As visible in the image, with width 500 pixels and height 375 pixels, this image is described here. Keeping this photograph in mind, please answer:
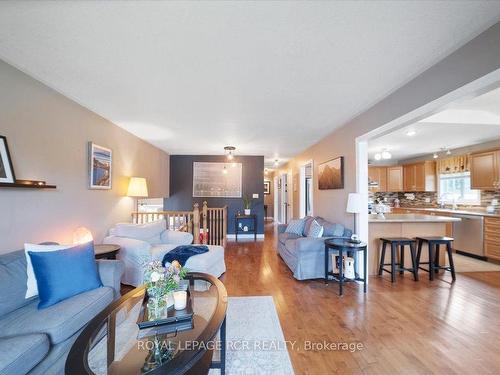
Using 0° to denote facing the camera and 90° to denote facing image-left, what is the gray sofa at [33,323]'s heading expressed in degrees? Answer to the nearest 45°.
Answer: approximately 315°

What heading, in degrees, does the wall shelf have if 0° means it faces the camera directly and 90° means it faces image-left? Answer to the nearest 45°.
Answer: approximately 315°

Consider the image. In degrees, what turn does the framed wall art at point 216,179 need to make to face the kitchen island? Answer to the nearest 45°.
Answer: approximately 45° to its left

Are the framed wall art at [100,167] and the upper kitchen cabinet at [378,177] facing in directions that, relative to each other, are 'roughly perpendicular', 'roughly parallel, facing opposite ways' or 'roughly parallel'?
roughly perpendicular

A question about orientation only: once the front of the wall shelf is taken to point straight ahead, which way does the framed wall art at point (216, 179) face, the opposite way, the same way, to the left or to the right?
to the right

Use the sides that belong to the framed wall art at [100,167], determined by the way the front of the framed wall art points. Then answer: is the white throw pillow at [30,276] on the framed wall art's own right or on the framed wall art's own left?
on the framed wall art's own right

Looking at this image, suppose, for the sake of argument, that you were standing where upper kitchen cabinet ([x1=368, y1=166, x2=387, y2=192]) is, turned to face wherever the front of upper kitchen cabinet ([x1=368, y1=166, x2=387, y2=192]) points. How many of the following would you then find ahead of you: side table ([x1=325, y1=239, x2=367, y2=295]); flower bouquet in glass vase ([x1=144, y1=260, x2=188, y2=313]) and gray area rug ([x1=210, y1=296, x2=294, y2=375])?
3

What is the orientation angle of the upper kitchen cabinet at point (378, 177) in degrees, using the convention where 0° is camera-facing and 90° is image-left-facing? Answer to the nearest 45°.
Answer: approximately 0°
